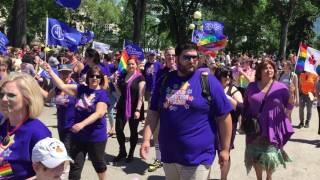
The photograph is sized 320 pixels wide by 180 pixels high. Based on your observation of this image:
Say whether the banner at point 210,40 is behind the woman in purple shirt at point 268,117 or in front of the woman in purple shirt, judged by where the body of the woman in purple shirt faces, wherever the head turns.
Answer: behind

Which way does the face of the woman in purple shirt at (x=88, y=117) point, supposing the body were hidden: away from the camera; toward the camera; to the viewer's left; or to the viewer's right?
toward the camera

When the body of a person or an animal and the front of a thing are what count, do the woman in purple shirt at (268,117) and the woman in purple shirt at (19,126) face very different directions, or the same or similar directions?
same or similar directions

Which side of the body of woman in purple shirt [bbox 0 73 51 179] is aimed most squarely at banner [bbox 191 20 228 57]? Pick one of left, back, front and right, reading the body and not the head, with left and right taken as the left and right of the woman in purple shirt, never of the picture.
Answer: back

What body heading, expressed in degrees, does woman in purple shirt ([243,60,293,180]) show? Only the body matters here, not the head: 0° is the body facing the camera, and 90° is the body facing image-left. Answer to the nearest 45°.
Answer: approximately 0°

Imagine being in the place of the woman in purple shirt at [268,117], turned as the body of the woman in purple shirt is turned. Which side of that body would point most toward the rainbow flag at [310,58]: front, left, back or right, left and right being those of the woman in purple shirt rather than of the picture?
back

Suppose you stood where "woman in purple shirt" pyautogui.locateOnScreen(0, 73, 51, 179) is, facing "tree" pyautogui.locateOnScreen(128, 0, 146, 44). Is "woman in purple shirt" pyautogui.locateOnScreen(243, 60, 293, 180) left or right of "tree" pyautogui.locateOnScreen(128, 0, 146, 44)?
right

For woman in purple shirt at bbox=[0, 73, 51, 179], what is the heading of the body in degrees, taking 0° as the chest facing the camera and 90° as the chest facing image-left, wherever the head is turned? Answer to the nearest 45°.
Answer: approximately 45°

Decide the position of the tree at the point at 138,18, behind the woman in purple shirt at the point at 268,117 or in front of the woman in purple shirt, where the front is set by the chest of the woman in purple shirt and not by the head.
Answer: behind

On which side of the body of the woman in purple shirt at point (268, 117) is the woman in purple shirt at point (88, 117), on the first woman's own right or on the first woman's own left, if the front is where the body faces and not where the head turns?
on the first woman's own right

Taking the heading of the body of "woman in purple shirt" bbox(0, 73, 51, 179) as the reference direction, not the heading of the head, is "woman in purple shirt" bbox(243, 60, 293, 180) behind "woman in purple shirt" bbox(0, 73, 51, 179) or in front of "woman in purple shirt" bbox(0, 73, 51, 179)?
behind

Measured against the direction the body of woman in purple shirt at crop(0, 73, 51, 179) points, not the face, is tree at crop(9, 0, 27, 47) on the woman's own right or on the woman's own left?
on the woman's own right
